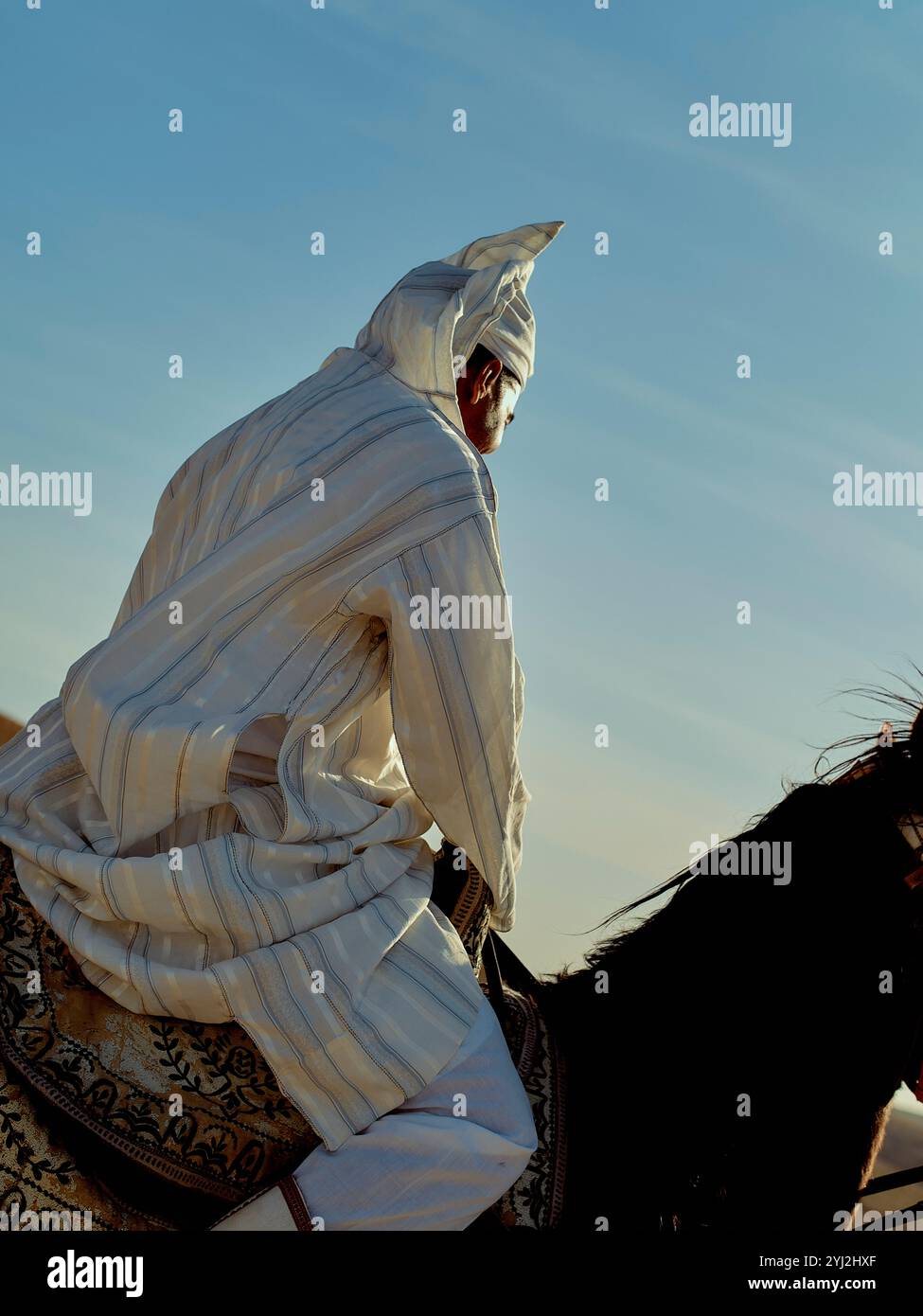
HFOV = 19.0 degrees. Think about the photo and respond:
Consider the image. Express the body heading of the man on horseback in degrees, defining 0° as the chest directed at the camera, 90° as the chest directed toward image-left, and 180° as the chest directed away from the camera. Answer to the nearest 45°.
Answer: approximately 225°

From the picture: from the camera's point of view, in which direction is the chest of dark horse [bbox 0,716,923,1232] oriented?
to the viewer's right

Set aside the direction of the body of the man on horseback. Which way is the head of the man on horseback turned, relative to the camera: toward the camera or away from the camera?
away from the camera
